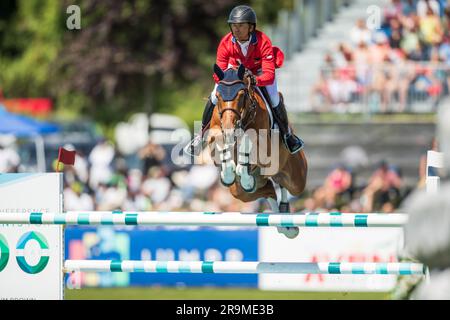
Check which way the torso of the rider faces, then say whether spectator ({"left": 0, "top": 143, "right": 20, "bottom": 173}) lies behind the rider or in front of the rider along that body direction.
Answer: behind

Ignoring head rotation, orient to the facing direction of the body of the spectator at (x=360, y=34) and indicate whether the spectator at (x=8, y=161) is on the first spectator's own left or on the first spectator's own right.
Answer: on the first spectator's own right

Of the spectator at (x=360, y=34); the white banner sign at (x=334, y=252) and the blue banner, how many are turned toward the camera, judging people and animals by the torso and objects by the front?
3

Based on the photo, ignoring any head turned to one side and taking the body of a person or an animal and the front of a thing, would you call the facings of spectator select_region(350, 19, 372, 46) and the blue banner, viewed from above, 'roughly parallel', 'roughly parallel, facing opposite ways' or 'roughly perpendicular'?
roughly parallel

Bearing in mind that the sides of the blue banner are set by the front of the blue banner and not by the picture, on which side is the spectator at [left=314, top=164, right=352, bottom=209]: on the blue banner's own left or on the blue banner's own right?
on the blue banner's own left

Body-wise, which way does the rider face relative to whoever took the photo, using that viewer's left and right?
facing the viewer

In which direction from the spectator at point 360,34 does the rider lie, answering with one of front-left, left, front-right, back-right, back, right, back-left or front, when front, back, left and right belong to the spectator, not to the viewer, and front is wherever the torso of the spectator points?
front

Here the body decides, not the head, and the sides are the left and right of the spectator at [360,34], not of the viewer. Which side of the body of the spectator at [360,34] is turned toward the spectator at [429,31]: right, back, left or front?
left

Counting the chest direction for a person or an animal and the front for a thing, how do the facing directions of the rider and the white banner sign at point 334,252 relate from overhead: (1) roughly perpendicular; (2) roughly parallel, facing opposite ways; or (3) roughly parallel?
roughly parallel

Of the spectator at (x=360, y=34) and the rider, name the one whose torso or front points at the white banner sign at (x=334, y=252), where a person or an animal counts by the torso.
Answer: the spectator

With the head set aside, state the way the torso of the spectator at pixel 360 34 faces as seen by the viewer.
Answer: toward the camera
